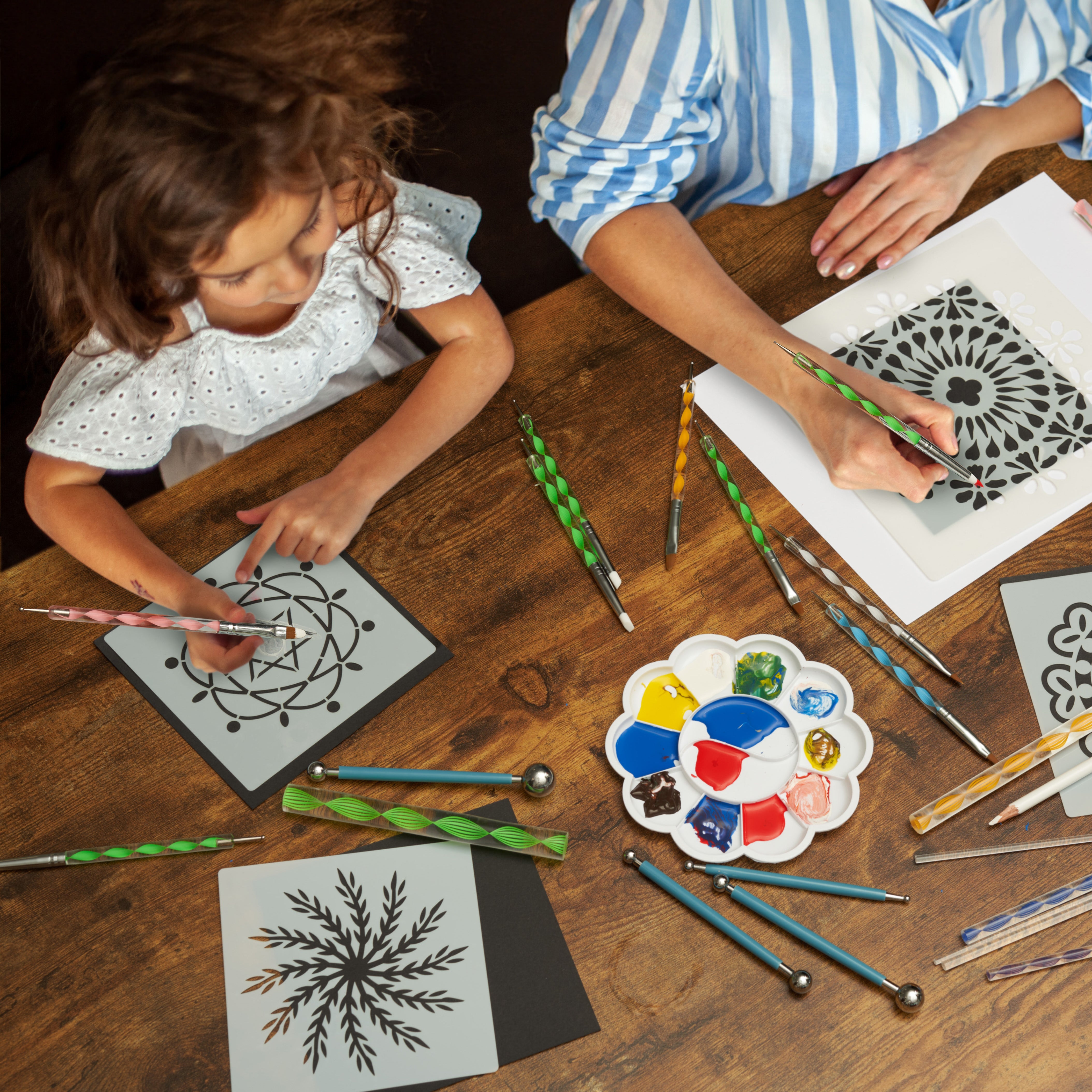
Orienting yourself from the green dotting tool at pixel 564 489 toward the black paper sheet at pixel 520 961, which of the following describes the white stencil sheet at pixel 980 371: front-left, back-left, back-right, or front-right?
back-left

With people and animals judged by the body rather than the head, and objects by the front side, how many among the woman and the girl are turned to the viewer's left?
0

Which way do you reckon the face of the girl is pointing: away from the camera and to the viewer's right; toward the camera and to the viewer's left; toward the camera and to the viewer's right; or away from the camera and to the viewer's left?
toward the camera and to the viewer's right

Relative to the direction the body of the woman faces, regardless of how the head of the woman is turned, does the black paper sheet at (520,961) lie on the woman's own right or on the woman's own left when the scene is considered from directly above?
on the woman's own right

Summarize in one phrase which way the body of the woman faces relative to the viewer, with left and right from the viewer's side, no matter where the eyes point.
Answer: facing the viewer and to the right of the viewer

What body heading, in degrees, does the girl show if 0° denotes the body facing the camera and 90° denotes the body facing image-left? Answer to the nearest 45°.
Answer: approximately 315°
